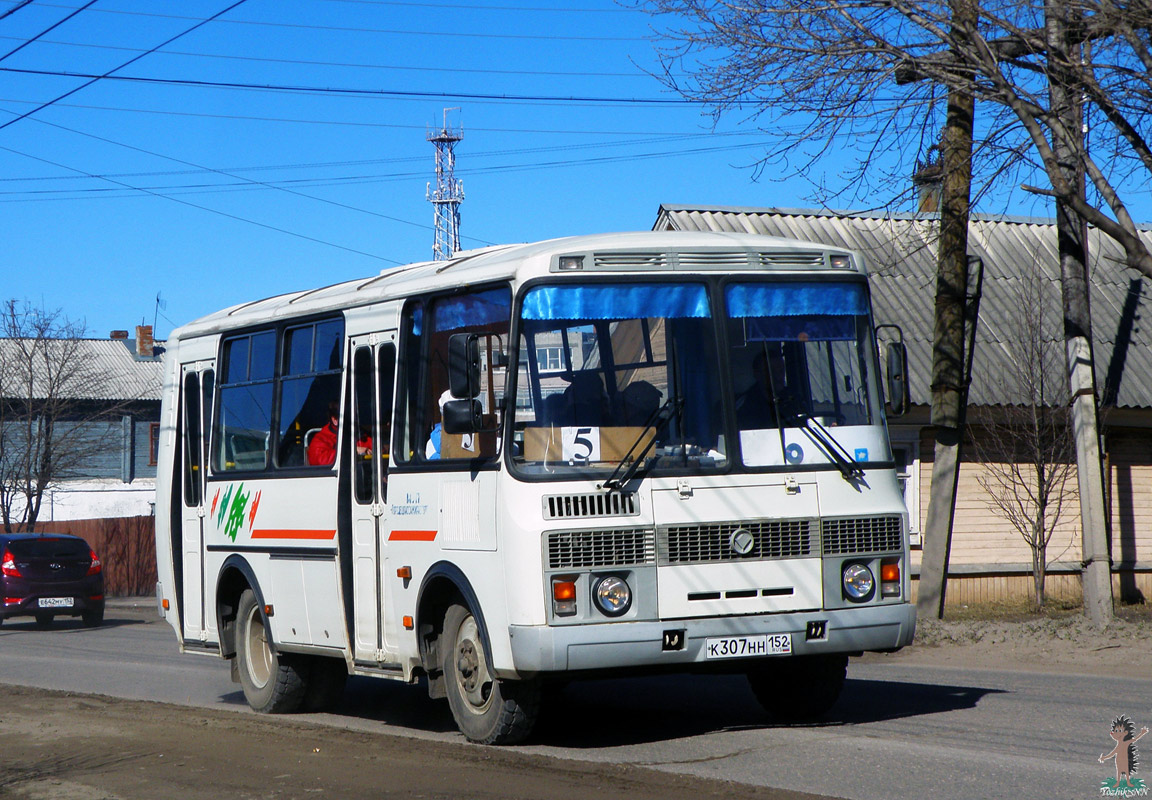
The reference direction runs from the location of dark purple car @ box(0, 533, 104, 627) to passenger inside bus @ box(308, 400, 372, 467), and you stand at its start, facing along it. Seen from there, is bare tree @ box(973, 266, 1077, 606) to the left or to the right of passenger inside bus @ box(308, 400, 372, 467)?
left

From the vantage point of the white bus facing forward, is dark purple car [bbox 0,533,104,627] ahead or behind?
behind

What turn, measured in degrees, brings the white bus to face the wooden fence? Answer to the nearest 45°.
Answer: approximately 135° to its left

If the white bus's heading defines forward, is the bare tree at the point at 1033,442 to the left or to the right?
on its left

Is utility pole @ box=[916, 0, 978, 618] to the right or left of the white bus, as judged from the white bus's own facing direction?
on its left

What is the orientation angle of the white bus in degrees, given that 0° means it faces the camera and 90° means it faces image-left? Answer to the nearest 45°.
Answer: approximately 315°

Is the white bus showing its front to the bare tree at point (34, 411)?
no

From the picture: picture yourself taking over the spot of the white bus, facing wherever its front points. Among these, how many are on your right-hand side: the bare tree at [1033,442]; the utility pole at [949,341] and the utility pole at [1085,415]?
0

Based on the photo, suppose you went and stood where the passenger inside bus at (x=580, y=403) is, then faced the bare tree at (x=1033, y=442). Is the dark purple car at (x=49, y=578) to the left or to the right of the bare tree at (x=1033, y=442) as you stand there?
left

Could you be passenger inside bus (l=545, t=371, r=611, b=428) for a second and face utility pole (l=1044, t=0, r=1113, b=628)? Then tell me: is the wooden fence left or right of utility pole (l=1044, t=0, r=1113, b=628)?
left

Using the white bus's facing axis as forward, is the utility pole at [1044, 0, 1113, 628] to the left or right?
on its left

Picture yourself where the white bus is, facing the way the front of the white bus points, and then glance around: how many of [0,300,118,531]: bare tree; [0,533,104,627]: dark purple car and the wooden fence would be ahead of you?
0
